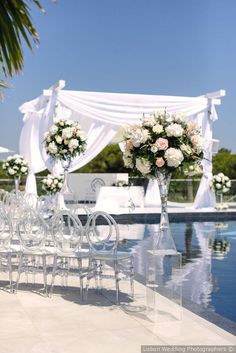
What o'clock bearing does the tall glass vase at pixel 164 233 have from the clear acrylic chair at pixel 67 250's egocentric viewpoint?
The tall glass vase is roughly at 3 o'clock from the clear acrylic chair.

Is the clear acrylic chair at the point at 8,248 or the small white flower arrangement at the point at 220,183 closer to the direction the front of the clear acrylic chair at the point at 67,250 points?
the small white flower arrangement

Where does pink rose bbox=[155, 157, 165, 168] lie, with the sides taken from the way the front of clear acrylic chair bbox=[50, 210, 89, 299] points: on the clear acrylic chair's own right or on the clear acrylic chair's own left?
on the clear acrylic chair's own right

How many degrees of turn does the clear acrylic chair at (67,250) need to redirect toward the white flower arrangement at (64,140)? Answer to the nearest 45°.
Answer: approximately 45° to its left

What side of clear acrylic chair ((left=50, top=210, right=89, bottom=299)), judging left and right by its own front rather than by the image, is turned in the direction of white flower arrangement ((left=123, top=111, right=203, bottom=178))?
right

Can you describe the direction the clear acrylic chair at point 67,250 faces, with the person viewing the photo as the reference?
facing away from the viewer and to the right of the viewer
